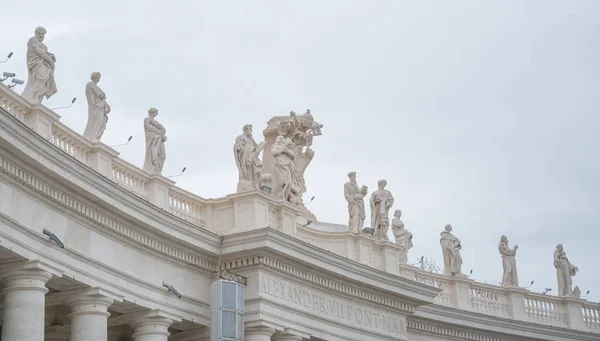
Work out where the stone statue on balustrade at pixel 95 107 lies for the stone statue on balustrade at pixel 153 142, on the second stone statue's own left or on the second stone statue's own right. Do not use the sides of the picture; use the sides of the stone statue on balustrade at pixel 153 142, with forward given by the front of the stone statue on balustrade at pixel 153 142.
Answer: on the second stone statue's own right

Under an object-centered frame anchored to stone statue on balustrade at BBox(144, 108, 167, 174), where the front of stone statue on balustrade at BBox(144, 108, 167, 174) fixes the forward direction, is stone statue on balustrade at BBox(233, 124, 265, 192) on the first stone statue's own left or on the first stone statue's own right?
on the first stone statue's own left

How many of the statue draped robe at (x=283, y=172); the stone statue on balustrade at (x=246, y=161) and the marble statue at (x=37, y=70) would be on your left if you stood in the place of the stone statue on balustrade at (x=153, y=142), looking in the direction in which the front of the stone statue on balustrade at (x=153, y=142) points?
2

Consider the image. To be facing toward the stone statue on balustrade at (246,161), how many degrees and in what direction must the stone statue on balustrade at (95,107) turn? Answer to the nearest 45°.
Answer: approximately 90° to its left

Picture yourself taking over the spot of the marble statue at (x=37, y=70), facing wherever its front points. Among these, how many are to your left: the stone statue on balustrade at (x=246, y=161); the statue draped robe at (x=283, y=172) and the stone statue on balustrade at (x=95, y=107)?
3

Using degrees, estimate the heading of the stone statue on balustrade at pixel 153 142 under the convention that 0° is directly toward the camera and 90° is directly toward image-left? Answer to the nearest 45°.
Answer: approximately 315°

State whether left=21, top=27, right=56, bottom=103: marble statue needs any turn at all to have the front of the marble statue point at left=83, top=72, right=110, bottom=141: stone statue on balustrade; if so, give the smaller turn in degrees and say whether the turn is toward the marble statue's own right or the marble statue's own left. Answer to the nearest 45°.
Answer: approximately 90° to the marble statue's own left

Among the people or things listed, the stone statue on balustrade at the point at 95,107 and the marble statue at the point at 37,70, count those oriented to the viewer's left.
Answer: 0

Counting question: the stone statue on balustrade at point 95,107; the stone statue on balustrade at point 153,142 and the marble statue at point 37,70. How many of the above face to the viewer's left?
0

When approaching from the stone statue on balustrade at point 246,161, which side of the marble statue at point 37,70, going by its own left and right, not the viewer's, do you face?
left

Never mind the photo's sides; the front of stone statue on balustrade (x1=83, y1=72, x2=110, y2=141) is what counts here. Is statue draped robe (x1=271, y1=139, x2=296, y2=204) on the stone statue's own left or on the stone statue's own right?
on the stone statue's own left

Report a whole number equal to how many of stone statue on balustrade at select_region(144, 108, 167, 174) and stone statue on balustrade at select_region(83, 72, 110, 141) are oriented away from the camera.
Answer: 0

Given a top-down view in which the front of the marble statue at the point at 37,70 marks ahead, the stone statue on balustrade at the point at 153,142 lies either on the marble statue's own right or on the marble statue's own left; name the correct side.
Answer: on the marble statue's own left

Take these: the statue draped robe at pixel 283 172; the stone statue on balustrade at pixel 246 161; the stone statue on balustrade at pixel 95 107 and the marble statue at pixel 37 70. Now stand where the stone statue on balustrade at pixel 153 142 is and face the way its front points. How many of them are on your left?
2

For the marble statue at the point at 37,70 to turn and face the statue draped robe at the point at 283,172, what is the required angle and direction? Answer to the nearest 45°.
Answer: approximately 90° to its left
